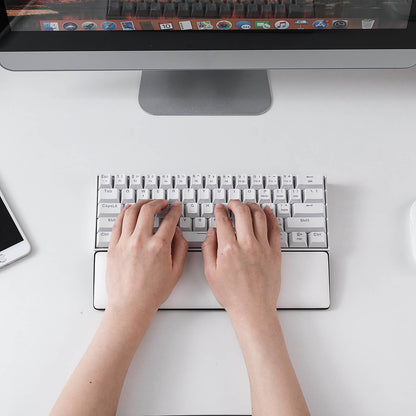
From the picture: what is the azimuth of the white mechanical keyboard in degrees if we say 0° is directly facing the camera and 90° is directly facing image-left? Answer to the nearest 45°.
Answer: approximately 0°

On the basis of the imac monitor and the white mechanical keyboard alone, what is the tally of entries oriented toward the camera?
2
